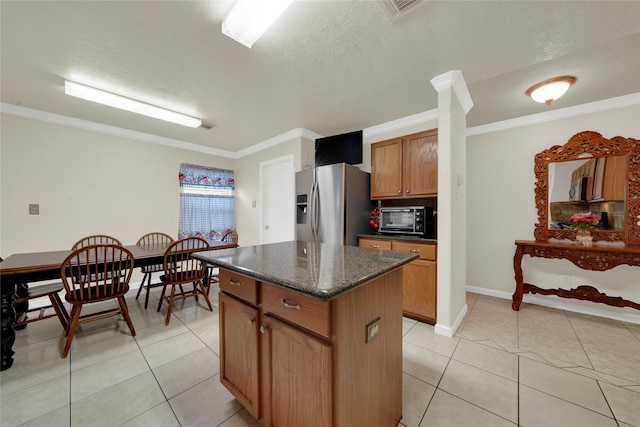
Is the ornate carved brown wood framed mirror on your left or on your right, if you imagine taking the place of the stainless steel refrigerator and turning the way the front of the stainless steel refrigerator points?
on your left

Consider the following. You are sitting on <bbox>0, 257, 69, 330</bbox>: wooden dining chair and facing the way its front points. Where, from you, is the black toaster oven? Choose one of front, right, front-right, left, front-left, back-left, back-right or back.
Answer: front-right

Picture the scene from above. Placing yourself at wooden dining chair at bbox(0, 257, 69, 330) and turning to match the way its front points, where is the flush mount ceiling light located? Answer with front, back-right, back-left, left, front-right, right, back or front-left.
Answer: front-right

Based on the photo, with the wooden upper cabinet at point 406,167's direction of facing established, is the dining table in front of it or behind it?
in front

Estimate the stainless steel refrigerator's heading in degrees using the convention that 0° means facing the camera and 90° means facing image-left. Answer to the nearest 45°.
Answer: approximately 45°

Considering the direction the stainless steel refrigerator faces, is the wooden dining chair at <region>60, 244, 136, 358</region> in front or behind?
in front

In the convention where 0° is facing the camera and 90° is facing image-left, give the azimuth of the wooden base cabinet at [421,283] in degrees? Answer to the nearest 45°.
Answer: approximately 45°

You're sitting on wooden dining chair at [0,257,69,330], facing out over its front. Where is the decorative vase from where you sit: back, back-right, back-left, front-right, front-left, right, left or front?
front-right

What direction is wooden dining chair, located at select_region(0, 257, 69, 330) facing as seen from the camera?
to the viewer's right

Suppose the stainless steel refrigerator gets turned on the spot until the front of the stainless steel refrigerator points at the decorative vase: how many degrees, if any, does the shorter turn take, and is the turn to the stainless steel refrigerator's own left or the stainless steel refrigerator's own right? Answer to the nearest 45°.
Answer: approximately 135° to the stainless steel refrigerator's own left

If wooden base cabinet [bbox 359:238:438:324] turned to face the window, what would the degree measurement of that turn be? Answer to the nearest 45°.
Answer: approximately 45° to its right

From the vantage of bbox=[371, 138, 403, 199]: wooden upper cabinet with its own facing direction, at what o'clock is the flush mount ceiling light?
The flush mount ceiling light is roughly at 8 o'clock from the wooden upper cabinet.
